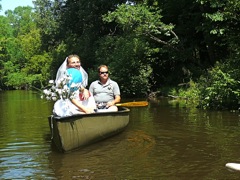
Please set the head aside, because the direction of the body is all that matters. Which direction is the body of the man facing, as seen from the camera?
toward the camera

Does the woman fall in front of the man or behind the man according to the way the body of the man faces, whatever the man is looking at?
in front

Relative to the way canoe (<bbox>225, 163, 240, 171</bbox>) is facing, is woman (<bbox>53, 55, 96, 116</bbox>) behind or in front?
in front

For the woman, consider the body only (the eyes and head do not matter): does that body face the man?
no

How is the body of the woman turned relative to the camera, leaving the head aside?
toward the camera

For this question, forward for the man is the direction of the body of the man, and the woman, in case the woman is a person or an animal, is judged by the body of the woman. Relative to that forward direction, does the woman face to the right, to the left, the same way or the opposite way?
the same way

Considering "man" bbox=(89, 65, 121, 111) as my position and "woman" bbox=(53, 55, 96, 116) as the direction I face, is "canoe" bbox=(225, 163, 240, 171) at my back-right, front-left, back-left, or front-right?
front-left

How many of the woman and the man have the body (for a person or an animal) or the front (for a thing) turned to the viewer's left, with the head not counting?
0
